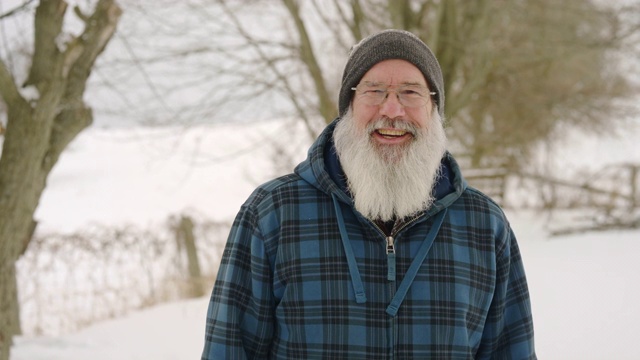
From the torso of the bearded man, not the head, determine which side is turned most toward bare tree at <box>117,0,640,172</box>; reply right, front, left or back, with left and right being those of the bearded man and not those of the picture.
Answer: back

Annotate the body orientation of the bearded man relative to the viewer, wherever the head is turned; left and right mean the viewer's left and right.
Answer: facing the viewer

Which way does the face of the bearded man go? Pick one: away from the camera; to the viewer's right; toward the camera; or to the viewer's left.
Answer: toward the camera

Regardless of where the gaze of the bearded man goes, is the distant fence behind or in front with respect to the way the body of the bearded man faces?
behind

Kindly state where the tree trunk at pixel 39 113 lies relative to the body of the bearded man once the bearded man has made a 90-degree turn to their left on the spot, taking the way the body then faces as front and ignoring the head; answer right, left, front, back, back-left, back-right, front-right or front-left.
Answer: back-left
